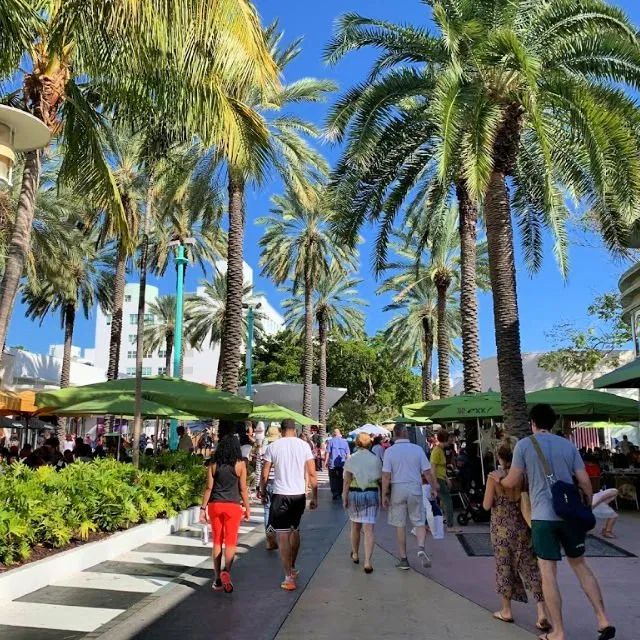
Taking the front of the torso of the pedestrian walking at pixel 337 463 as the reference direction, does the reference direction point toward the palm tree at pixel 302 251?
yes

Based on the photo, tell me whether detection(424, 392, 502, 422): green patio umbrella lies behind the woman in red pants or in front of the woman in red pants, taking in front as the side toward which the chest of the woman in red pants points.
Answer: in front

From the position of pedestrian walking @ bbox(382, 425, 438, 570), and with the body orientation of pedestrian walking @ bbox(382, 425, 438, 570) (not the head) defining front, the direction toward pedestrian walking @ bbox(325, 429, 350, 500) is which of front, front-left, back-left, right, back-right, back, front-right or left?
front

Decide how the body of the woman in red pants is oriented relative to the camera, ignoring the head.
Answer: away from the camera

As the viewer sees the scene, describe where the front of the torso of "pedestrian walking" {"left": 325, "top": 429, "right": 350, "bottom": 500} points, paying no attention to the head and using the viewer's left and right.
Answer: facing away from the viewer

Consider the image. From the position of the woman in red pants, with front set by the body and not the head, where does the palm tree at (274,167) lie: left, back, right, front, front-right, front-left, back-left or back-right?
front

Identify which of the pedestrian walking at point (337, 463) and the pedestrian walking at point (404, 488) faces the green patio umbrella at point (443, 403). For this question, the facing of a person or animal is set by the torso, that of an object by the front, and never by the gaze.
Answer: the pedestrian walking at point (404, 488)

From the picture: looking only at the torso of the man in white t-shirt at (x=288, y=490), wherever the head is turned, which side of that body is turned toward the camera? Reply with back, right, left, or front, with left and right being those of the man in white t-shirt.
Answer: back

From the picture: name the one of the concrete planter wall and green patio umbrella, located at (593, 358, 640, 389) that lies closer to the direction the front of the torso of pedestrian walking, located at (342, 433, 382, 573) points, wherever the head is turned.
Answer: the green patio umbrella

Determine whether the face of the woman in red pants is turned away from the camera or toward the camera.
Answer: away from the camera

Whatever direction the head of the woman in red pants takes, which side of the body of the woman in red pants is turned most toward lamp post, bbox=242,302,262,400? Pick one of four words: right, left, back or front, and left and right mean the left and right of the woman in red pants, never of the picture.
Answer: front

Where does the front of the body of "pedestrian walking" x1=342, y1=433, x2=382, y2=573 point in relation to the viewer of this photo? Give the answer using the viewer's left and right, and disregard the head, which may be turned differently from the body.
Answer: facing away from the viewer

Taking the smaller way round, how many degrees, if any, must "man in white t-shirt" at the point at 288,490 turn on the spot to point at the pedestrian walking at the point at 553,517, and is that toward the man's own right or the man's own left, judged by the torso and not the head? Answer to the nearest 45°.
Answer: approximately 135° to the man's own right

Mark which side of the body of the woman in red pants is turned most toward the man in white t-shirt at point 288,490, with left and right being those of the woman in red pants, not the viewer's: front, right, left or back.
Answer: right

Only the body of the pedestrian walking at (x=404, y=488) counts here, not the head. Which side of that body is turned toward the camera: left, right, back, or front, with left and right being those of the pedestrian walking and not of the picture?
back

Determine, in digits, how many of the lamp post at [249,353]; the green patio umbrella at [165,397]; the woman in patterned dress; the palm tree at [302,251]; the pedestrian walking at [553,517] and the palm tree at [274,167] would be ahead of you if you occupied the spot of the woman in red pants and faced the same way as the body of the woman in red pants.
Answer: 4

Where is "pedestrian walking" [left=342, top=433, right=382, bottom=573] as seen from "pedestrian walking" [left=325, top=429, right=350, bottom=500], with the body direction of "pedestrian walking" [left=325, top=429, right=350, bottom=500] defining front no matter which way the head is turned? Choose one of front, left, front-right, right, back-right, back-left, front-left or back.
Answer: back

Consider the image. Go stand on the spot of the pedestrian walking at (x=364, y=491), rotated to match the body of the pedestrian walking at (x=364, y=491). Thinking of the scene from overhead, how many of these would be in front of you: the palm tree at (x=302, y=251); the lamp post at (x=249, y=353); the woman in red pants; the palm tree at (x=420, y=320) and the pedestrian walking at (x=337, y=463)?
4

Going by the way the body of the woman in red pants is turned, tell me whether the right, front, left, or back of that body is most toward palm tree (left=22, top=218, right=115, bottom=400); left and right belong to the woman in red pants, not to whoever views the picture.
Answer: front
